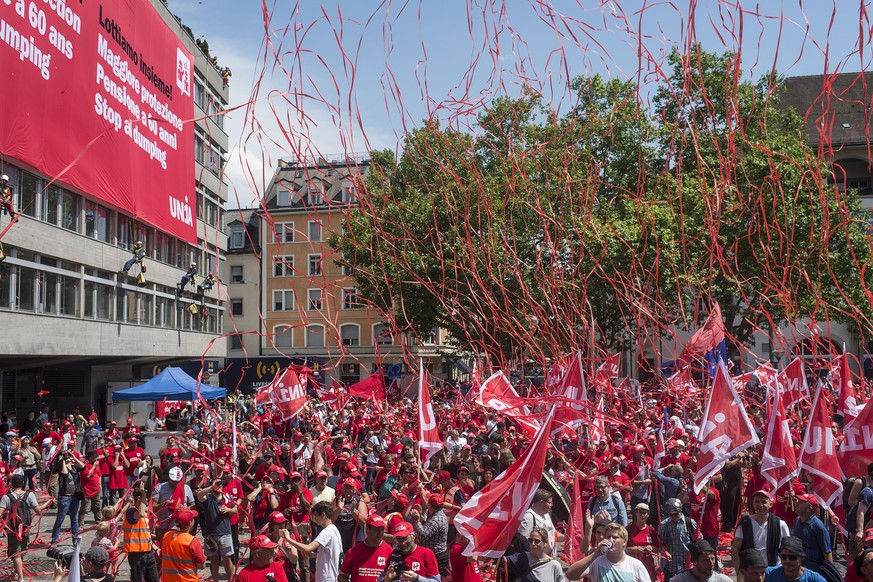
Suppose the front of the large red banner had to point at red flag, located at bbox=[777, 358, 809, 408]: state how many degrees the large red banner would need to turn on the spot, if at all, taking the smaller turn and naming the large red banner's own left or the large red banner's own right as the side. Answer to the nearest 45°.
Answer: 0° — it already faces it

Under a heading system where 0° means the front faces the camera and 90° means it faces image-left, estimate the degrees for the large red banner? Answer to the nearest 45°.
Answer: approximately 315°

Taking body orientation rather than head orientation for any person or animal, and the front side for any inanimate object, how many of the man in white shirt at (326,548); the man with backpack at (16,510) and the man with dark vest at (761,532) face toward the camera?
1

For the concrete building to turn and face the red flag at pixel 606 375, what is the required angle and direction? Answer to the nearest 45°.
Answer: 0° — it already faces it

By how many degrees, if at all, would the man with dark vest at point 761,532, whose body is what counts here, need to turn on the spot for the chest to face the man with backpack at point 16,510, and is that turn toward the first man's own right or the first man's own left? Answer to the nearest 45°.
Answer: approximately 90° to the first man's own right

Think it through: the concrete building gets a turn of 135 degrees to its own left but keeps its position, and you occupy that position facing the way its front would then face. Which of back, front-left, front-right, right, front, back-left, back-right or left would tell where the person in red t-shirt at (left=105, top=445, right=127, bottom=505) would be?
back

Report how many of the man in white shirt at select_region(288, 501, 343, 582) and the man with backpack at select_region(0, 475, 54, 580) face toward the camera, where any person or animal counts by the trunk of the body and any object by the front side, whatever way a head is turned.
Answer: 0

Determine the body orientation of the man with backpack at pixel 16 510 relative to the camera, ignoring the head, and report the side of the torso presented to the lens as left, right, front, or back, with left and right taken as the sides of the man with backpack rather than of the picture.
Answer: back

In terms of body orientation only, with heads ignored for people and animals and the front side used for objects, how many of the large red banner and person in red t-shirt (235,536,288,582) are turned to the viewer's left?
0

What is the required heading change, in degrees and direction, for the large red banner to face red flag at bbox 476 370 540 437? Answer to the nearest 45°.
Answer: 0° — it already faces it

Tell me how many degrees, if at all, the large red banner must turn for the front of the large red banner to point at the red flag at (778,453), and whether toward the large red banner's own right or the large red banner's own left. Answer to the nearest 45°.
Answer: approximately 45° to the large red banner's own right

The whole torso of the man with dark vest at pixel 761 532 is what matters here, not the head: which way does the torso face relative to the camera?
toward the camera

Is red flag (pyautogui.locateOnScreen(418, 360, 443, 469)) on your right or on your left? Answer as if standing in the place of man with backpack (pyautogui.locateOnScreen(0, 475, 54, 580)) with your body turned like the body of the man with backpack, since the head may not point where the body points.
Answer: on your right
